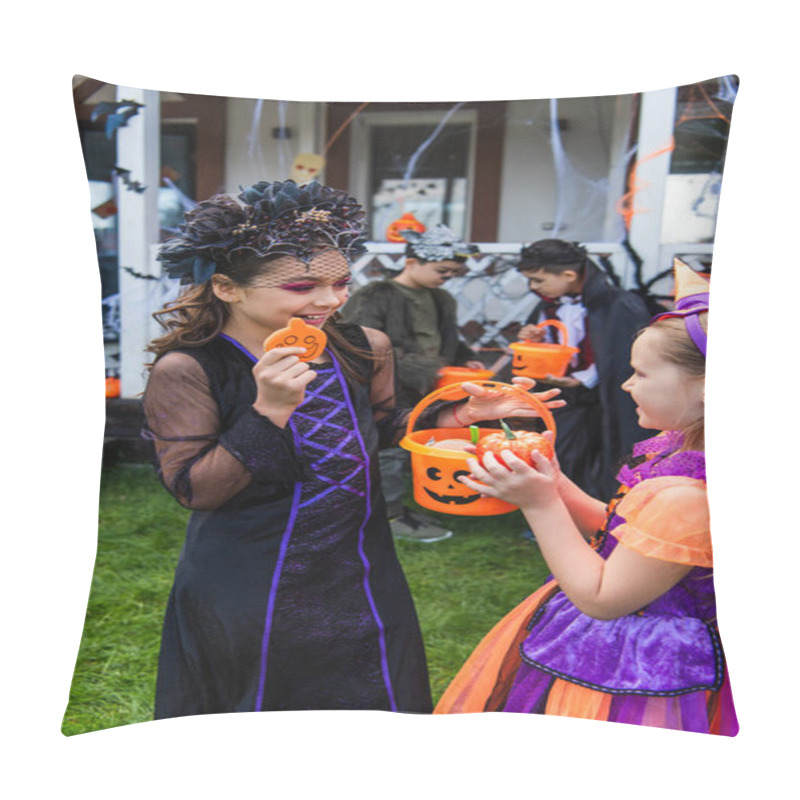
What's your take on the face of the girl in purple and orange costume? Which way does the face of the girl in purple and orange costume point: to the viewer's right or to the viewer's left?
to the viewer's left

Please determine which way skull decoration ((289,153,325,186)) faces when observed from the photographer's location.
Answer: facing the viewer

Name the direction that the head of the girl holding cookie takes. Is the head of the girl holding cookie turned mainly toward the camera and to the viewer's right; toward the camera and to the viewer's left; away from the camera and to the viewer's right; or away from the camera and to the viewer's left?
toward the camera and to the viewer's right

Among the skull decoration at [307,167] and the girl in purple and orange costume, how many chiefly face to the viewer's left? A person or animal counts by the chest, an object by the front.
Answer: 1

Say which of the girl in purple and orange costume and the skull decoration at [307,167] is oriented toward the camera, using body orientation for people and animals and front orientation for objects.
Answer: the skull decoration

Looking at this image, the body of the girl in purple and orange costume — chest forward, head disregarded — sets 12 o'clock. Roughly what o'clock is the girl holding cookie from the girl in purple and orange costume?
The girl holding cookie is roughly at 12 o'clock from the girl in purple and orange costume.

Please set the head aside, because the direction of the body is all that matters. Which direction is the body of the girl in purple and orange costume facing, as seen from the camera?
to the viewer's left

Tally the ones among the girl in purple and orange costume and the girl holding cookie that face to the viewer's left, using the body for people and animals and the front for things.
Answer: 1

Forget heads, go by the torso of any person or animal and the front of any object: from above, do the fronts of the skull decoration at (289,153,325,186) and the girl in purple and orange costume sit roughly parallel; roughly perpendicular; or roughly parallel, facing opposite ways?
roughly perpendicular

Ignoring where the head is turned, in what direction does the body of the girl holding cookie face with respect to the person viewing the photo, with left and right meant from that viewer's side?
facing the viewer and to the right of the viewer

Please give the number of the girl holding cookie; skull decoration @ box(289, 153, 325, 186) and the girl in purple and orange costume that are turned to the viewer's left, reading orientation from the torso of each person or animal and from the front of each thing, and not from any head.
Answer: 1
